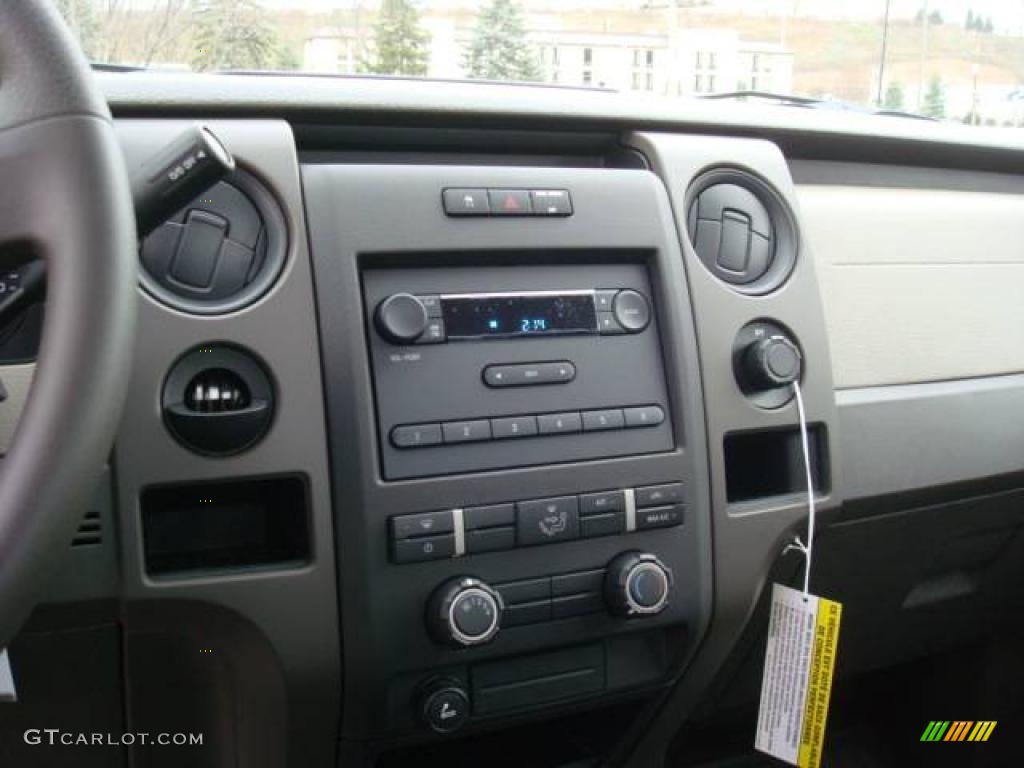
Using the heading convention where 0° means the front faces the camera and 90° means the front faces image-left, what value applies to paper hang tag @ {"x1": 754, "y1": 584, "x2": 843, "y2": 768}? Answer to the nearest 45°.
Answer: approximately 0°

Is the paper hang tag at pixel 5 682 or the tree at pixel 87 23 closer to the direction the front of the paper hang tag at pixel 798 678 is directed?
the paper hang tag

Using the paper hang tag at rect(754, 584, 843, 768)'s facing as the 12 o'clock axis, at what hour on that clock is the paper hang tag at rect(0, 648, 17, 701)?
the paper hang tag at rect(0, 648, 17, 701) is roughly at 2 o'clock from the paper hang tag at rect(754, 584, 843, 768).

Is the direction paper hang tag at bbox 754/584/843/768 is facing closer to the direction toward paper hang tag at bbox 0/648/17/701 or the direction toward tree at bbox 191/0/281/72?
the paper hang tag
